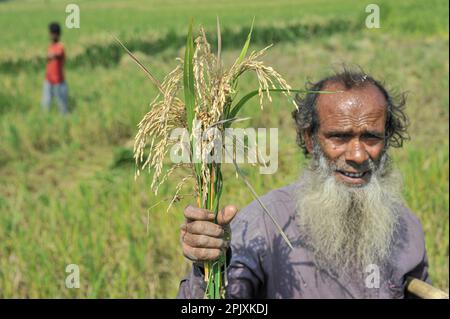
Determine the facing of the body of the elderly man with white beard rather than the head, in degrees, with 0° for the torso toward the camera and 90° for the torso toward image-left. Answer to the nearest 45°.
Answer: approximately 0°

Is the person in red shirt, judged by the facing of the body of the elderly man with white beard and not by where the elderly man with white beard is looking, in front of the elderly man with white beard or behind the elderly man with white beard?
behind
